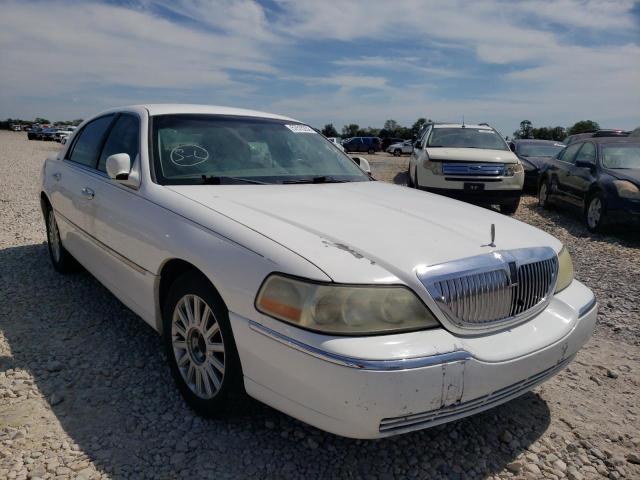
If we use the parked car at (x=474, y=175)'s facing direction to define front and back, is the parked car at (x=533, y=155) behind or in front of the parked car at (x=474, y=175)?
behind

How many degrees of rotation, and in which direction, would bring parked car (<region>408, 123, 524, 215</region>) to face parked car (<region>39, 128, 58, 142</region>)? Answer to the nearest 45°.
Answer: approximately 135° to its right

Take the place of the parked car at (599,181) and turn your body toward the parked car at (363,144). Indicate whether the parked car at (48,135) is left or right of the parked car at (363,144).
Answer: left

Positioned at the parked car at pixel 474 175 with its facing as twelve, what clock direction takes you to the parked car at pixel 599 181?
the parked car at pixel 599 181 is roughly at 9 o'clock from the parked car at pixel 474 175.

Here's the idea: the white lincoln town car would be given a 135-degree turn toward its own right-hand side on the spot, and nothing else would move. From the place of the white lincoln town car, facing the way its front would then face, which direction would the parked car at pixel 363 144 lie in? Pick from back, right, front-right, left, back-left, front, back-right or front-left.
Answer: right

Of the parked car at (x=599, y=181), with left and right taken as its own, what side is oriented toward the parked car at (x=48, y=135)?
back

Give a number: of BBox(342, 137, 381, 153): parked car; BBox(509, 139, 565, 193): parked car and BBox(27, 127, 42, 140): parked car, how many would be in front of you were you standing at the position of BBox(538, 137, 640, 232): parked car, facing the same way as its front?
0

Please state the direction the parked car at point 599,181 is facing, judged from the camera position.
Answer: facing the viewer and to the right of the viewer

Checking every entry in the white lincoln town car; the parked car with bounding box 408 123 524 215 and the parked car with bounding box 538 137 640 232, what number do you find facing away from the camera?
0

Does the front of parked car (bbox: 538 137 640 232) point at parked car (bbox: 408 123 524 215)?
no

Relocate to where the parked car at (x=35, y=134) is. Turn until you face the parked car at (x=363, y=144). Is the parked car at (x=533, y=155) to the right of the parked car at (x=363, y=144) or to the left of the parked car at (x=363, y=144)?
right

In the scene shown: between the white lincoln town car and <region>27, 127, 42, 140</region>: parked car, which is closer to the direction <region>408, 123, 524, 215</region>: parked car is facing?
the white lincoln town car

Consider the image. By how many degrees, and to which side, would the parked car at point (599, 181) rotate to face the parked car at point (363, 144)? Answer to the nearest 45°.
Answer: approximately 180°

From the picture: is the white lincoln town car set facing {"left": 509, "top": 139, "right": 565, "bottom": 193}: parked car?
no

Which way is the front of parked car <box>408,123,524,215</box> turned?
toward the camera

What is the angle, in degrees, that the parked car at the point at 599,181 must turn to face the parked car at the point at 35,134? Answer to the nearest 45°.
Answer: approximately 180°

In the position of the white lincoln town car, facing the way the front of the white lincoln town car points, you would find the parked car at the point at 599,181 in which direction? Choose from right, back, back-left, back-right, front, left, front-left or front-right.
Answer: left

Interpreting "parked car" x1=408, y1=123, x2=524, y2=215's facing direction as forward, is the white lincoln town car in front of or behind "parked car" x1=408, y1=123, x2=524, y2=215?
in front

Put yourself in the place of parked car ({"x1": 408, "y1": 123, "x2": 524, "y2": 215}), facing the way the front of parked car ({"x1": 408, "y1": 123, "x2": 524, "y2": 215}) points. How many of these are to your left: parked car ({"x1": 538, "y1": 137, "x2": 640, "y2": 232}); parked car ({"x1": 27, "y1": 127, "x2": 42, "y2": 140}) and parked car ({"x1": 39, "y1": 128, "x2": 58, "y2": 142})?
1

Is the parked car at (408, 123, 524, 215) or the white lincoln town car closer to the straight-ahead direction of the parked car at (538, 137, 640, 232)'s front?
the white lincoln town car

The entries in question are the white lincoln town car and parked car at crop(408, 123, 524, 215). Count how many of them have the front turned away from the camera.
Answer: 0
